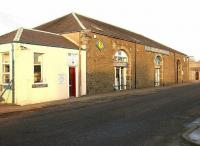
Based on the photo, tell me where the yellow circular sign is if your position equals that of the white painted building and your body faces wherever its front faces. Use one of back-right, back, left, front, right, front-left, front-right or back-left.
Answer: left

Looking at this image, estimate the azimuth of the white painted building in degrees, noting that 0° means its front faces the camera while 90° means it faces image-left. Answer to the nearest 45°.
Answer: approximately 315°

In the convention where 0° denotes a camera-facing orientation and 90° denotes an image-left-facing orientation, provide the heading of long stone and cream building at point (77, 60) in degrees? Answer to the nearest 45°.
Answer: approximately 315°
